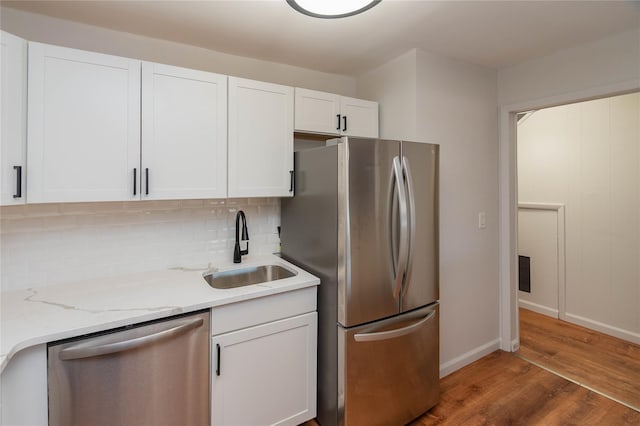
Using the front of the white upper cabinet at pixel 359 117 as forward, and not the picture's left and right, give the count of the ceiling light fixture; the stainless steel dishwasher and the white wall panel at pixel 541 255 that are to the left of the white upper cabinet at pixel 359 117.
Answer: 1

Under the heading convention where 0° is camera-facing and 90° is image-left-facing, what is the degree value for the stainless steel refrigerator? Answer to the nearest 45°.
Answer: approximately 315°

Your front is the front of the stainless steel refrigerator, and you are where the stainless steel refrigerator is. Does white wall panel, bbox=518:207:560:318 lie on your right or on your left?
on your left

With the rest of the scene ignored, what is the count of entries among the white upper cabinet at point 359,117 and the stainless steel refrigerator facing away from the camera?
0

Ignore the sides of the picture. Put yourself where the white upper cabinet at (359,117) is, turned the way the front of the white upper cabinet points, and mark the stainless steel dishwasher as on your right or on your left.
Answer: on your right

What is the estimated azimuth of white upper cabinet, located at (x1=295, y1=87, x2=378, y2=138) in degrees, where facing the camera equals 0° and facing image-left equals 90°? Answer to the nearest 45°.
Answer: approximately 315°

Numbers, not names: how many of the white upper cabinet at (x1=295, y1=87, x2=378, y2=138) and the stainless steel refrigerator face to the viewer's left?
0
